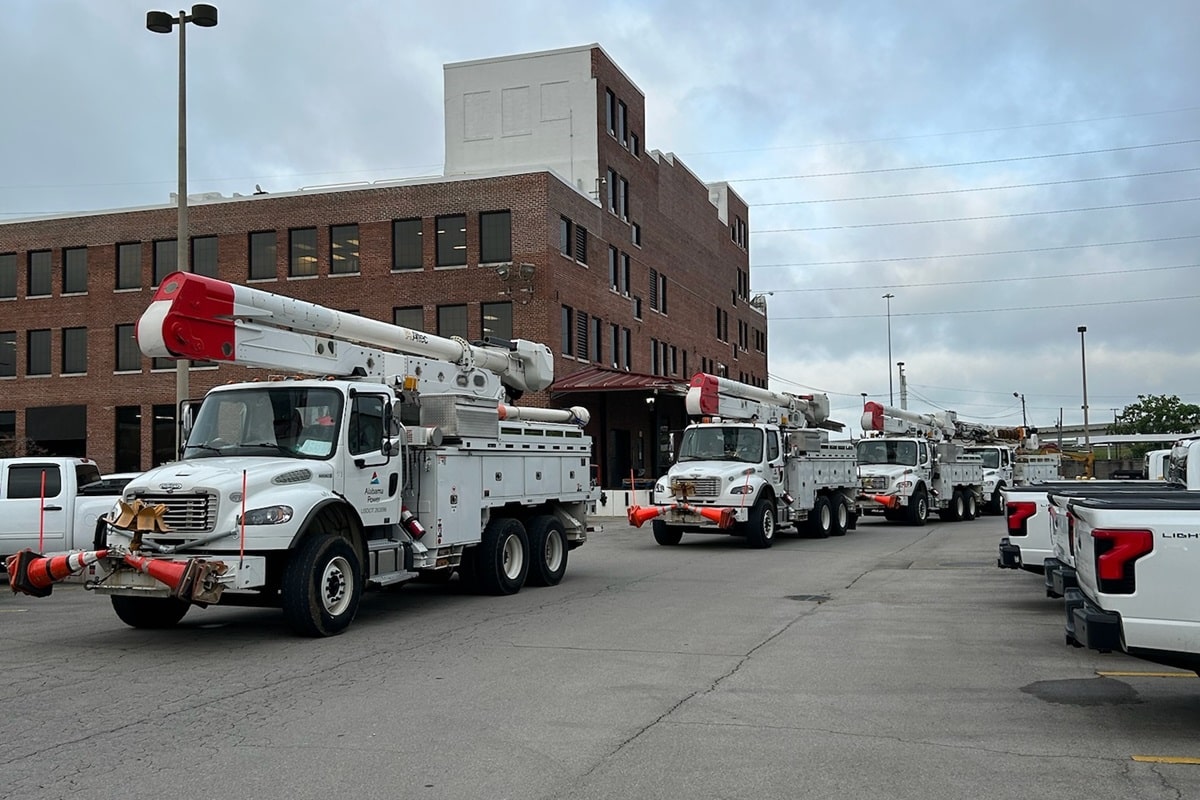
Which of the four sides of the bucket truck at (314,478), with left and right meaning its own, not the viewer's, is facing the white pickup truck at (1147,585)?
left

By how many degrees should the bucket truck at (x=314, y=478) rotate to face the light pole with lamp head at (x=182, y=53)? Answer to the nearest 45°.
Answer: approximately 135° to its right

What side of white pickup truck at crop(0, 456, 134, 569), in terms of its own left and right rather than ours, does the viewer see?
left
